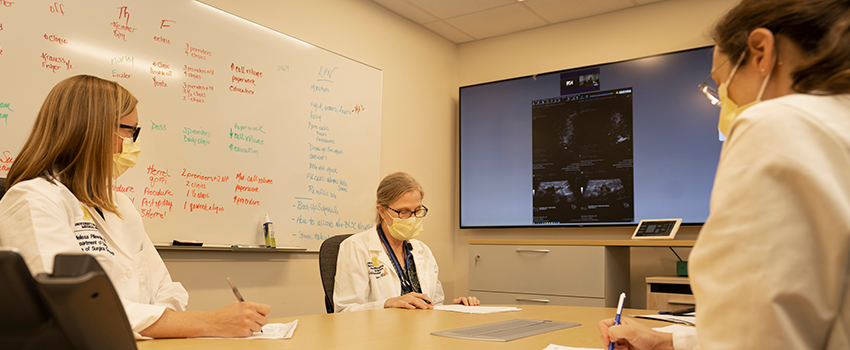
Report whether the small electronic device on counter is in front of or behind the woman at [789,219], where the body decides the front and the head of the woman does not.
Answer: in front

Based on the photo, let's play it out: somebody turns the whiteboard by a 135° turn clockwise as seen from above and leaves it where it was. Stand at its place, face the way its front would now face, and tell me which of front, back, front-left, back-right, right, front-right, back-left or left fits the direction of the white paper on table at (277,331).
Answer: left

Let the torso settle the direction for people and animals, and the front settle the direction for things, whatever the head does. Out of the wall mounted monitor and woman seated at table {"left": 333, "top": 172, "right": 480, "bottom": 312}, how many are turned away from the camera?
0

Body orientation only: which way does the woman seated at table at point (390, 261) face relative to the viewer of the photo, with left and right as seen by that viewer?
facing the viewer and to the right of the viewer

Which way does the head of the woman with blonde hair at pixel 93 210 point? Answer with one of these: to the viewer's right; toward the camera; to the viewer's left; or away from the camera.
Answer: to the viewer's right

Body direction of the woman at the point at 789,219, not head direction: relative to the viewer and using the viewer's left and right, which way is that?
facing away from the viewer and to the left of the viewer

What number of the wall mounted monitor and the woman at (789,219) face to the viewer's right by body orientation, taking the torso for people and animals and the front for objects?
0

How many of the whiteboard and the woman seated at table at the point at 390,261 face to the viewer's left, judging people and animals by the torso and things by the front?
0

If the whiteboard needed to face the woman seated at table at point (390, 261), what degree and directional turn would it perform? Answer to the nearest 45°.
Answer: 0° — it already faces them

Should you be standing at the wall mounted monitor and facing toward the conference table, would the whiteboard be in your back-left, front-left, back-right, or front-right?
front-right

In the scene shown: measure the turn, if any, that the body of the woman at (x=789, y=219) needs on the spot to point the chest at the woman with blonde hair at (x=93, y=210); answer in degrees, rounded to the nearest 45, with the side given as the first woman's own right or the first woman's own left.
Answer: approximately 45° to the first woman's own left

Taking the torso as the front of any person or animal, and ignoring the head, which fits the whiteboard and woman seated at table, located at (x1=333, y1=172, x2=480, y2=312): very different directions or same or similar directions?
same or similar directions

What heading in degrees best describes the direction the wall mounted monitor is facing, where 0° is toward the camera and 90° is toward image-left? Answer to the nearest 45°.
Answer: approximately 45°
